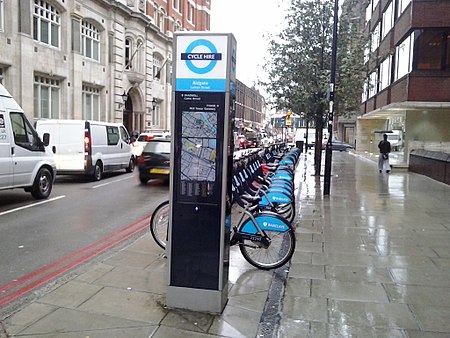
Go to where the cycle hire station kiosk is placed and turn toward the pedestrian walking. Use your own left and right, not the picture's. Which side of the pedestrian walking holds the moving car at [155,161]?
left

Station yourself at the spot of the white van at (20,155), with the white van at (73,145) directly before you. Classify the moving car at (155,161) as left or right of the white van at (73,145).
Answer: right

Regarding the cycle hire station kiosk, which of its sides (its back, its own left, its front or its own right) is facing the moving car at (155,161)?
back

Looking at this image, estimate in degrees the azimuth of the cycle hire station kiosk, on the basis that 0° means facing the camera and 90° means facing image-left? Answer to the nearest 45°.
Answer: approximately 0°

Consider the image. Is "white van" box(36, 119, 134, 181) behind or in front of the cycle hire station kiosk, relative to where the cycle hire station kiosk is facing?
behind

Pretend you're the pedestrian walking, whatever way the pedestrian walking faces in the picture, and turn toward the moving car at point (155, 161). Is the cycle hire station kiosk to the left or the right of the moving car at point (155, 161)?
left
